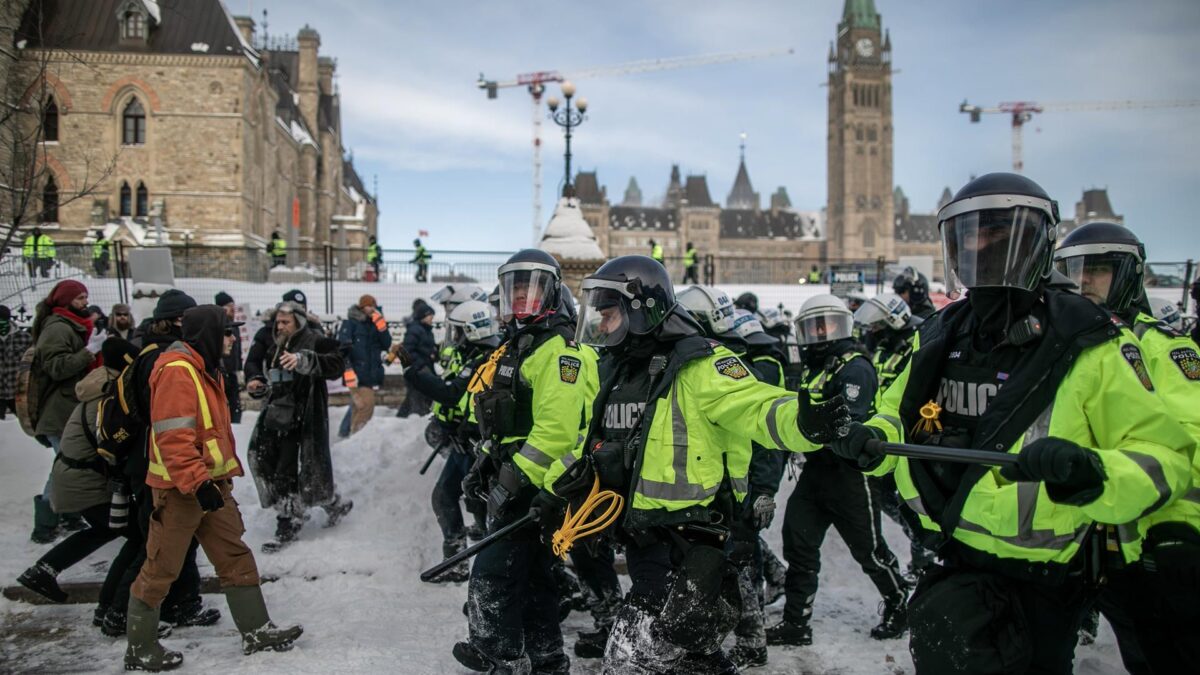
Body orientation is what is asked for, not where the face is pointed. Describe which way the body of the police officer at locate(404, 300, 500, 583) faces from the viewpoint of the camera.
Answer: to the viewer's left

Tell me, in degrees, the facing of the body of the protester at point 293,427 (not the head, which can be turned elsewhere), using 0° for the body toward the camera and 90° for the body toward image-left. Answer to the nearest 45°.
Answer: approximately 45°

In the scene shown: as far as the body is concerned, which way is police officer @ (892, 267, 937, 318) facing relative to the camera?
to the viewer's left
